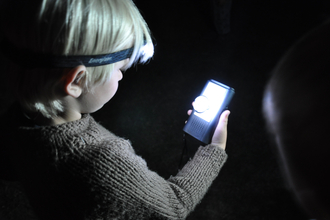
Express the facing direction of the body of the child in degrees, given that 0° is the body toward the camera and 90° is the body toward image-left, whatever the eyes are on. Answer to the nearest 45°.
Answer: approximately 225°

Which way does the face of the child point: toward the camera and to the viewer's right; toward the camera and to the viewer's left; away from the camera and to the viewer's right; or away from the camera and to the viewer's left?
away from the camera and to the viewer's right
